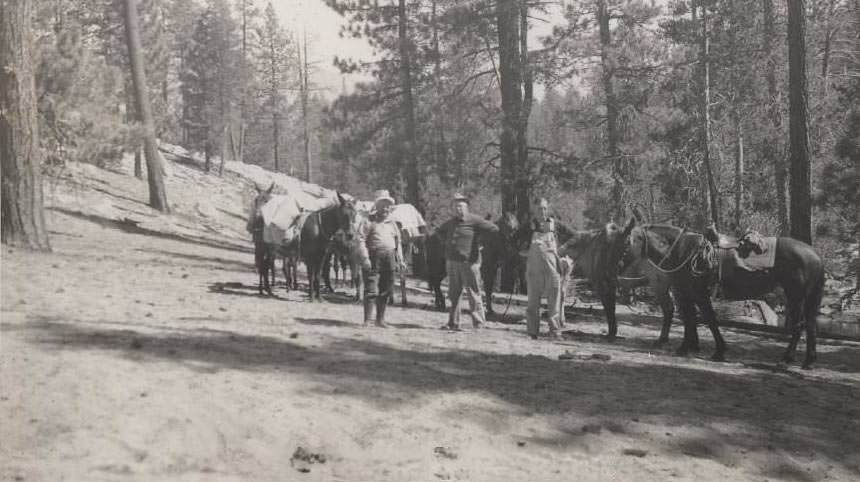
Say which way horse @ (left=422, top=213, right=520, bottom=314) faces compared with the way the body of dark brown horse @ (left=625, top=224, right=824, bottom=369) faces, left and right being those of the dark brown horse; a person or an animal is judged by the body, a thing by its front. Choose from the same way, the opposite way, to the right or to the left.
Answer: the opposite way

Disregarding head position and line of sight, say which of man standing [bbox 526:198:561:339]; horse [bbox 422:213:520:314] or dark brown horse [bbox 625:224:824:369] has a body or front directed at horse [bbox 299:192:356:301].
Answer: the dark brown horse

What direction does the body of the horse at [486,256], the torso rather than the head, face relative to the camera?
to the viewer's right

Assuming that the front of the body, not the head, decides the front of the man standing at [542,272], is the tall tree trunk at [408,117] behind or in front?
behind

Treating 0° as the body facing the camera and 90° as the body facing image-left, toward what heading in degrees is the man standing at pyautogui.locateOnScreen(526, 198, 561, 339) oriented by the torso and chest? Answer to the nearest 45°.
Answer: approximately 0°

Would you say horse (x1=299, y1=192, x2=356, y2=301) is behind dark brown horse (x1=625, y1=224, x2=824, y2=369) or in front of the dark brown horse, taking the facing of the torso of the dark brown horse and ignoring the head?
in front

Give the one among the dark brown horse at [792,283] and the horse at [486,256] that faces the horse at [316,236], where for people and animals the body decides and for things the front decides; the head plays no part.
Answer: the dark brown horse

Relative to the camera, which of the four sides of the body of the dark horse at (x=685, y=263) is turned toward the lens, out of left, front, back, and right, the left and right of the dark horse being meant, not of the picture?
left

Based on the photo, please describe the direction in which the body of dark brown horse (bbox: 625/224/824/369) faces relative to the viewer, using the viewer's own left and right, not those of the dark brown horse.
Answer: facing to the left of the viewer

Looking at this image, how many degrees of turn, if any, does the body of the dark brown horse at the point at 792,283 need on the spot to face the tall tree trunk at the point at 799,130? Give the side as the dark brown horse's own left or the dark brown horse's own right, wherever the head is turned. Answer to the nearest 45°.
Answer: approximately 90° to the dark brown horse's own right
